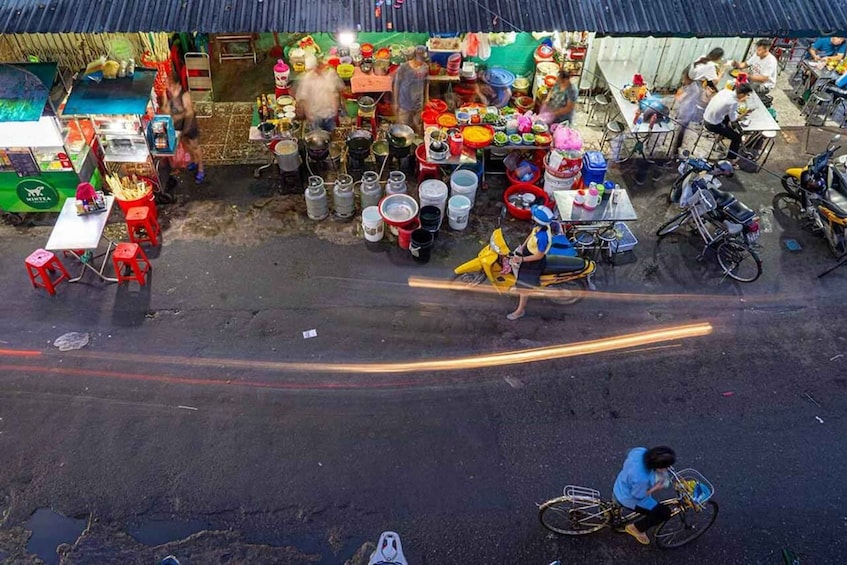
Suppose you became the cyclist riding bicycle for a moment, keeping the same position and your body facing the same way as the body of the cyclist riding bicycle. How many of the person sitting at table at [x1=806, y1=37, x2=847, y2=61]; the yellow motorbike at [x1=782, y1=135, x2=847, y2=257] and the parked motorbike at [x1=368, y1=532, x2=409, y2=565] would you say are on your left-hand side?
2

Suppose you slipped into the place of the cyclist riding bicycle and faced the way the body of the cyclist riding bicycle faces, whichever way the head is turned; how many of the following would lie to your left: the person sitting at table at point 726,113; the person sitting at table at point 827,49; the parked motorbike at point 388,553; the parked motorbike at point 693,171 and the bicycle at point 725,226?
4

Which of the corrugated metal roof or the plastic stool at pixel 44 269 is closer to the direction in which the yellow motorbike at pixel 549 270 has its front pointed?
the plastic stool

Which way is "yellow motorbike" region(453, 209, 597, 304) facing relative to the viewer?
to the viewer's left

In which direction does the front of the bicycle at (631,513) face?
to the viewer's right

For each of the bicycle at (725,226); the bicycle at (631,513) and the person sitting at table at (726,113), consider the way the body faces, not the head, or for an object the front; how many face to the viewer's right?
2

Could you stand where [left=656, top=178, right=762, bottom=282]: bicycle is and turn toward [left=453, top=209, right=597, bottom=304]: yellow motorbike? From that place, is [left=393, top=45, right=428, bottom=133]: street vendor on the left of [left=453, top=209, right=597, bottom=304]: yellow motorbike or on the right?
right

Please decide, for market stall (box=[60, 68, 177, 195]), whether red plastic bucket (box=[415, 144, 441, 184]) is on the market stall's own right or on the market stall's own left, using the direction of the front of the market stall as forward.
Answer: on the market stall's own left

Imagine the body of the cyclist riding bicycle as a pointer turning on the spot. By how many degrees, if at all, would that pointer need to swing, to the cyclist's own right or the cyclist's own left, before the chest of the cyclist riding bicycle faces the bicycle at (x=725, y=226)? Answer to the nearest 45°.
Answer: approximately 90° to the cyclist's own left

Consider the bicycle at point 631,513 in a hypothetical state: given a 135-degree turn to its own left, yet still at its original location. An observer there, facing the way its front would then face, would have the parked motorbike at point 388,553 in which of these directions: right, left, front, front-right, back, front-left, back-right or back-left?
left
